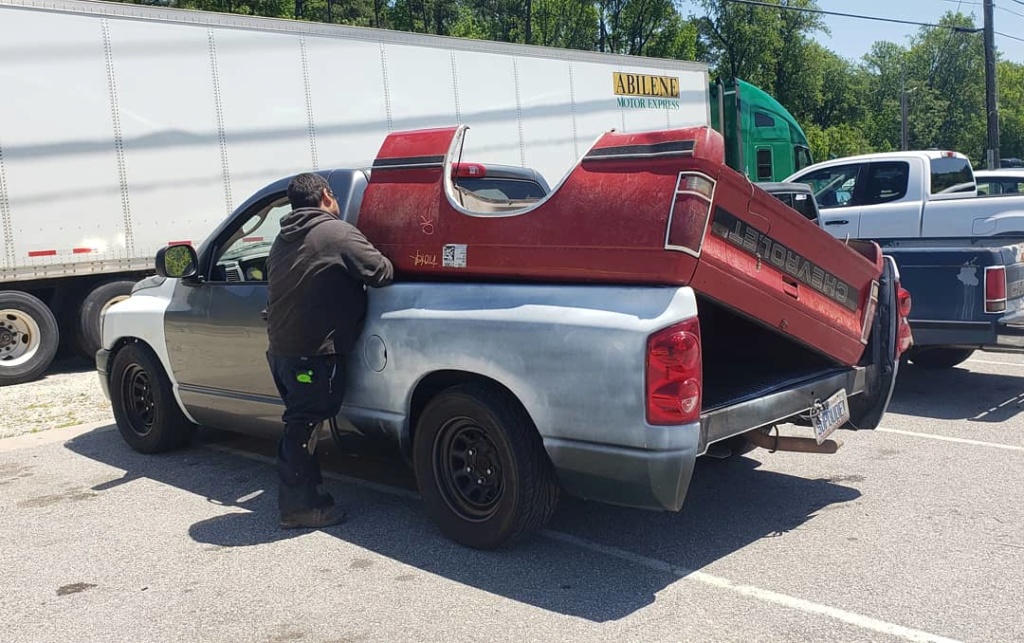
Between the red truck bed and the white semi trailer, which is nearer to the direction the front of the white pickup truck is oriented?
the white semi trailer

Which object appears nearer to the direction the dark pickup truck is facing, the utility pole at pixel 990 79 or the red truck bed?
the utility pole

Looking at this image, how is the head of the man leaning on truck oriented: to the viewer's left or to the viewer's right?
to the viewer's right

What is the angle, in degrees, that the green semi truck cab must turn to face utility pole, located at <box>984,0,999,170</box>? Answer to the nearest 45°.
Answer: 0° — it already faces it

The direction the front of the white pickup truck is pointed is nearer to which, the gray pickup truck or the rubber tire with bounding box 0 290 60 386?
the rubber tire

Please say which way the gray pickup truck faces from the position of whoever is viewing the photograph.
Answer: facing away from the viewer and to the left of the viewer

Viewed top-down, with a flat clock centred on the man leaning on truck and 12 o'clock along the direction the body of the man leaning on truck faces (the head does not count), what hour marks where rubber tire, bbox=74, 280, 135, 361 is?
The rubber tire is roughly at 10 o'clock from the man leaning on truck.

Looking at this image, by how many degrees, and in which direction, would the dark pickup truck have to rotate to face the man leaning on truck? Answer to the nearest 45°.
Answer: approximately 90° to its left

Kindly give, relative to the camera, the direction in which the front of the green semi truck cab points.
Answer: facing away from the viewer and to the right of the viewer

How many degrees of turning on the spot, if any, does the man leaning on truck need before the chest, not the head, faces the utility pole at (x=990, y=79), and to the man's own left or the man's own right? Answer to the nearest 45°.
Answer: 0° — they already face it

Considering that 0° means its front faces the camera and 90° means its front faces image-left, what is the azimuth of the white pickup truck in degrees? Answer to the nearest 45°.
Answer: approximately 135°
